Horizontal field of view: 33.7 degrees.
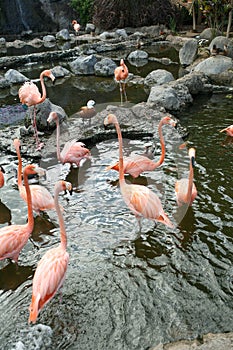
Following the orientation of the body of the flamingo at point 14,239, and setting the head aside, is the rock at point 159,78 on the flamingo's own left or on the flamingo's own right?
on the flamingo's own left

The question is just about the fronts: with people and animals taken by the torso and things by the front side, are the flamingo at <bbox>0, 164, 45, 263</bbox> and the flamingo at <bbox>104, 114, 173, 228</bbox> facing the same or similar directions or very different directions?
very different directions

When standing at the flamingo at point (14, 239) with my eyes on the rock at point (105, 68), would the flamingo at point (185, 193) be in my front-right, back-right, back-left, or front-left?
front-right

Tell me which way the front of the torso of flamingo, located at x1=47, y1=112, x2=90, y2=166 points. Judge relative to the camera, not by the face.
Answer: to the viewer's left

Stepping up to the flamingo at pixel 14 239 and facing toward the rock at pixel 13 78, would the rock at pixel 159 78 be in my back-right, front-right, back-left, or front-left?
front-right

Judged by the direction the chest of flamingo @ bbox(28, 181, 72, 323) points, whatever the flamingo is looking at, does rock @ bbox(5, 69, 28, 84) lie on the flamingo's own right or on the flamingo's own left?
on the flamingo's own left

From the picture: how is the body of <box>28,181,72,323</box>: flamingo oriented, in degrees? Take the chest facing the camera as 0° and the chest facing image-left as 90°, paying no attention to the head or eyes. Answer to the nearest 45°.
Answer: approximately 225°

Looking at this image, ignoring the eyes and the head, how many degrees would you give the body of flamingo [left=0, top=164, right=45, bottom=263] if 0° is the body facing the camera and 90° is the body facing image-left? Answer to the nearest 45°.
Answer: approximately 270°

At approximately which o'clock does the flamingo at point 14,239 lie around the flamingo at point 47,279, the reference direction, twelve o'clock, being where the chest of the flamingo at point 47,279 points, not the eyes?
the flamingo at point 14,239 is roughly at 10 o'clock from the flamingo at point 47,279.

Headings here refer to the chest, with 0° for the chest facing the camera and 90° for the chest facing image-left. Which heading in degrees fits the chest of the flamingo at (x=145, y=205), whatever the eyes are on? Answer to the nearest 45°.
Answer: approximately 90°

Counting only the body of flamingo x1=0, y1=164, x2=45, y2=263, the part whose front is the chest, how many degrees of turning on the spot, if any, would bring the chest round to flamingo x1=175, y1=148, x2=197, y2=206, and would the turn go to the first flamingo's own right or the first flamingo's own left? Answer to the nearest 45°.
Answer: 0° — it already faces it

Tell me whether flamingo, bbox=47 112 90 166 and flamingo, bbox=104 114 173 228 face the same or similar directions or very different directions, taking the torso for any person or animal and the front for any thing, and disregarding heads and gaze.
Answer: same or similar directions

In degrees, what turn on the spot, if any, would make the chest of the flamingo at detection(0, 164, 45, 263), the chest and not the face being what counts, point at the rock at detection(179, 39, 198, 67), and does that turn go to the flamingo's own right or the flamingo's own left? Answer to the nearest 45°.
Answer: approximately 45° to the flamingo's own left
